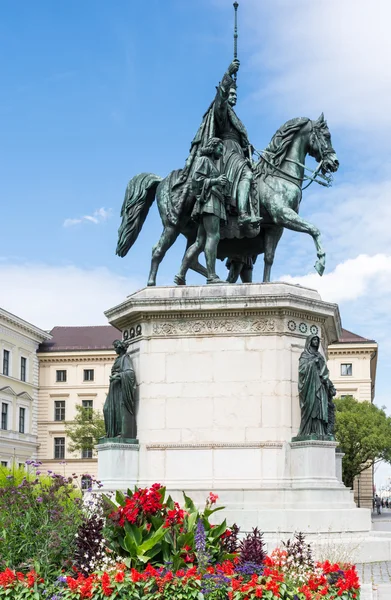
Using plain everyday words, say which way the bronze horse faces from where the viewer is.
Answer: facing to the right of the viewer

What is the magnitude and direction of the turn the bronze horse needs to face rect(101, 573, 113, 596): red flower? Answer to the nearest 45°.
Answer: approximately 90° to its right

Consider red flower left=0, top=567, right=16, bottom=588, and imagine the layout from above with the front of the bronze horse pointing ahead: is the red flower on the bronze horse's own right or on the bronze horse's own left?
on the bronze horse's own right

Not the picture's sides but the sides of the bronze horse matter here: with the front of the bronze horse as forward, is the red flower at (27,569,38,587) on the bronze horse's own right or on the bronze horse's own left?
on the bronze horse's own right

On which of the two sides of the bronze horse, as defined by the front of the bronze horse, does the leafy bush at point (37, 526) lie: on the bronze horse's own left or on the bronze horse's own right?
on the bronze horse's own right

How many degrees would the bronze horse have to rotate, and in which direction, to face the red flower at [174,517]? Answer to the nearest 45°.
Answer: approximately 90° to its right

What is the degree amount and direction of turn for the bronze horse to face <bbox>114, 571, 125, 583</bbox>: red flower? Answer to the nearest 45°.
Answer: approximately 90° to its right

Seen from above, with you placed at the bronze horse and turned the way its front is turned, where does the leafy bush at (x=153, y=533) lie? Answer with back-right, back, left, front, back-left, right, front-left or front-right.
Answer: right
